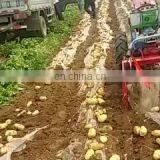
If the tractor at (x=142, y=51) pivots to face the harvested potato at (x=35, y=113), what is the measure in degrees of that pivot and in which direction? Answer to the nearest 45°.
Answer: approximately 135° to its left

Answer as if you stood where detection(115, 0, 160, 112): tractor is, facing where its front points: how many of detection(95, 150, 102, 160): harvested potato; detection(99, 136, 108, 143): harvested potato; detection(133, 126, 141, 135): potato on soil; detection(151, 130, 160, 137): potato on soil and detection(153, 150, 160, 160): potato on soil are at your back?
5

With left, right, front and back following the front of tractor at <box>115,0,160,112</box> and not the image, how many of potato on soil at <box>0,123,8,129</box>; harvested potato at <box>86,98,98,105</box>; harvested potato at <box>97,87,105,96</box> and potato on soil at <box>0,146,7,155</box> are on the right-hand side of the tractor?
0

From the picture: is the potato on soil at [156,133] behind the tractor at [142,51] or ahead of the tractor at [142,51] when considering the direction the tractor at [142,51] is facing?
behind

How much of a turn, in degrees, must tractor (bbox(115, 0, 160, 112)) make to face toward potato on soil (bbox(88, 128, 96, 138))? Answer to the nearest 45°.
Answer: approximately 180°

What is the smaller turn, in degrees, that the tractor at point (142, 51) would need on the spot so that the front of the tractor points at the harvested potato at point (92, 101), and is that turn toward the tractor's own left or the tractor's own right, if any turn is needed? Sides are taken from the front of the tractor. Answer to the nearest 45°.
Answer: approximately 135° to the tractor's own left

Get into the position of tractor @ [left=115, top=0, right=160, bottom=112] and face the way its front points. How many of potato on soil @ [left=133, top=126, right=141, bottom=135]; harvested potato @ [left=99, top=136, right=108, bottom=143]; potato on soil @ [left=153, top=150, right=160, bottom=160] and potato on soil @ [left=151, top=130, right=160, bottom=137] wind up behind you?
4

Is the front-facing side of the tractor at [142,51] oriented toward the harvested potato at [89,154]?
no

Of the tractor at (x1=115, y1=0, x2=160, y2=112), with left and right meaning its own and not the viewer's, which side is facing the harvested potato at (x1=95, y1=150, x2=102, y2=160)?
back

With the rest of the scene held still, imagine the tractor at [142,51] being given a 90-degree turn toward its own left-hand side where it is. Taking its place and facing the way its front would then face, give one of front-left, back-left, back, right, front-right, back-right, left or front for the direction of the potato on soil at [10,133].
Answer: front-left

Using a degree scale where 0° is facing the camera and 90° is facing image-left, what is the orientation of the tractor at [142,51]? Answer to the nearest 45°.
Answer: approximately 180°

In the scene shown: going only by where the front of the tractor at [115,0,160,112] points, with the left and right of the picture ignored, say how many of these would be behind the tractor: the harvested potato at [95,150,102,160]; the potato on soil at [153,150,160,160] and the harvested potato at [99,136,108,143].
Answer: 3

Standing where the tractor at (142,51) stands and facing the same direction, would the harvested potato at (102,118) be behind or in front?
behind

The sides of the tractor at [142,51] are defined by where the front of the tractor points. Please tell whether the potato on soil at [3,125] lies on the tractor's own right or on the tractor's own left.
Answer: on the tractor's own left

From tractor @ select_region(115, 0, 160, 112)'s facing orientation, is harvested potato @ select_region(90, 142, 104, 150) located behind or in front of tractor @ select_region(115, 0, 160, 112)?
behind
